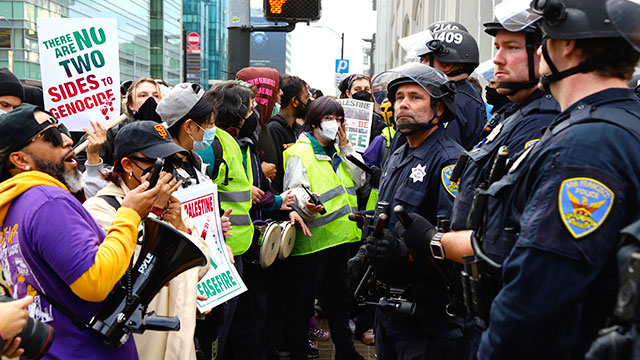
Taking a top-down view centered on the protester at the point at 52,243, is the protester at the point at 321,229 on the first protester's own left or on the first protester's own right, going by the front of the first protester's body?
on the first protester's own left

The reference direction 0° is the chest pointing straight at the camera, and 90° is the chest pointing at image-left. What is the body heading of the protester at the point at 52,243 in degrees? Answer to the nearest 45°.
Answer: approximately 270°

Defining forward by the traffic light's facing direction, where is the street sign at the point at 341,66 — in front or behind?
behind

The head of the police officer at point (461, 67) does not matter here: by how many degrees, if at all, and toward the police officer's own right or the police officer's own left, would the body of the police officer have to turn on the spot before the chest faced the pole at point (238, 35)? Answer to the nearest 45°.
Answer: approximately 45° to the police officer's own right

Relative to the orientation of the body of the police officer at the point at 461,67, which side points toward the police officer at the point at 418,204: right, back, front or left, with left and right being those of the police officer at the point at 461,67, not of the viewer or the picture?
left

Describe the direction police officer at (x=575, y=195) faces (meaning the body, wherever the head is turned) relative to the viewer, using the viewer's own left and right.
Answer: facing to the left of the viewer

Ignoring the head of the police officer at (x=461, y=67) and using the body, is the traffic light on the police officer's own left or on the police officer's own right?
on the police officer's own right

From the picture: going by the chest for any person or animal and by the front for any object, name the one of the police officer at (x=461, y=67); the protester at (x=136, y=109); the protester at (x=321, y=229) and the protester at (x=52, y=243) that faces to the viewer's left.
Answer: the police officer

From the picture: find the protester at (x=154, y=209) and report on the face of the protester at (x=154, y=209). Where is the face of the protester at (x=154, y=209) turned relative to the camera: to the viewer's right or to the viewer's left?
to the viewer's right

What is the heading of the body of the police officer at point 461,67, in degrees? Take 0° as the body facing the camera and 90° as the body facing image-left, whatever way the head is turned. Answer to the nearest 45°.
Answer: approximately 90°

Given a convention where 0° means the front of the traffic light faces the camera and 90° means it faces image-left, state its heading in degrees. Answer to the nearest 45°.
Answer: approximately 0°

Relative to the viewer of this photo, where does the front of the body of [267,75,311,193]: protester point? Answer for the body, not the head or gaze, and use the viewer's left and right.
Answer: facing to the right of the viewer
